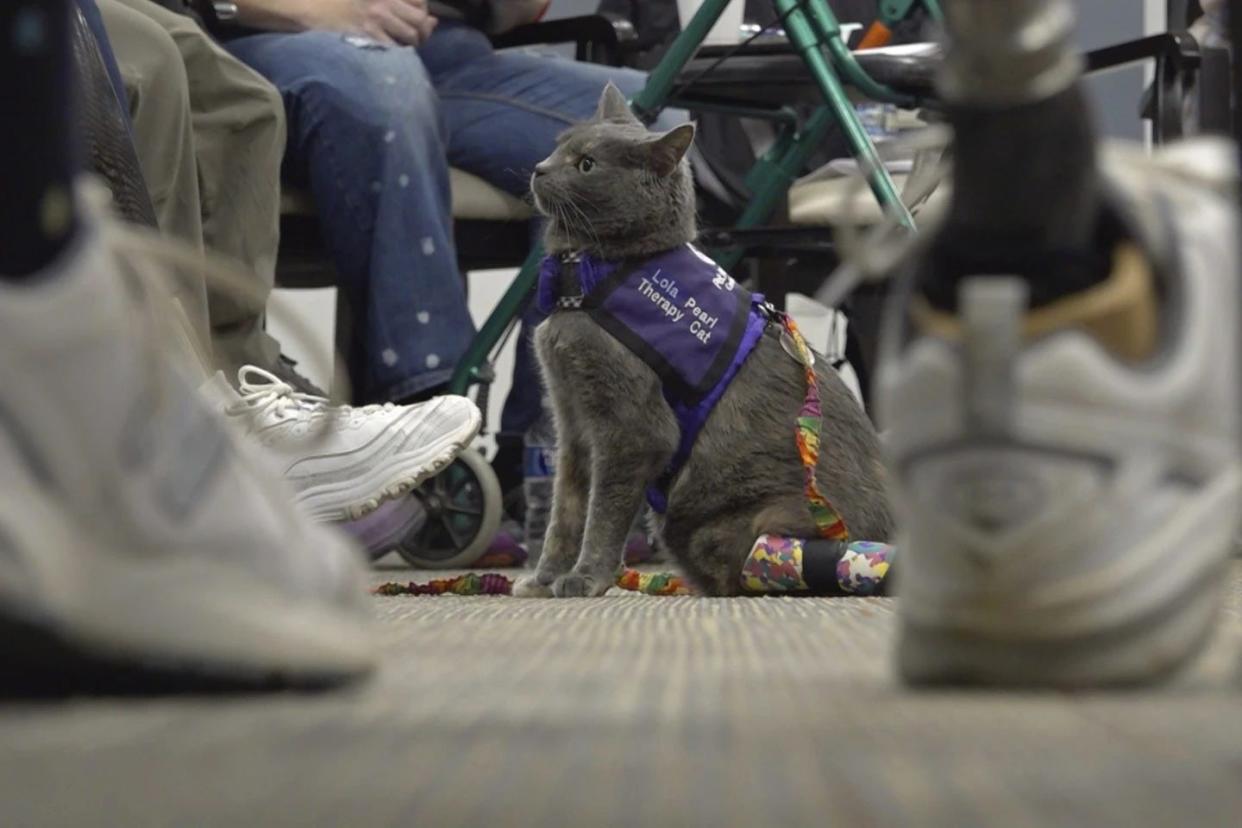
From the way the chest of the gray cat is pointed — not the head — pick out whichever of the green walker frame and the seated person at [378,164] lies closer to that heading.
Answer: the seated person

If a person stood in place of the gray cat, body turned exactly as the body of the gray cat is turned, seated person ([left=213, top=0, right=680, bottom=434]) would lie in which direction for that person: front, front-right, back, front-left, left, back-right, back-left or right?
front-right

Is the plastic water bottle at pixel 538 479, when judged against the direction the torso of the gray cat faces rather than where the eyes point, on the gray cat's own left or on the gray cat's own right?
on the gray cat's own right

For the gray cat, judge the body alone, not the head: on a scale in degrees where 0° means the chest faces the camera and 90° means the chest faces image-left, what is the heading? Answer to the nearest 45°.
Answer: approximately 90°

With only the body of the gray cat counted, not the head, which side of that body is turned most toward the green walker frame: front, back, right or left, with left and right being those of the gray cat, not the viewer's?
right
